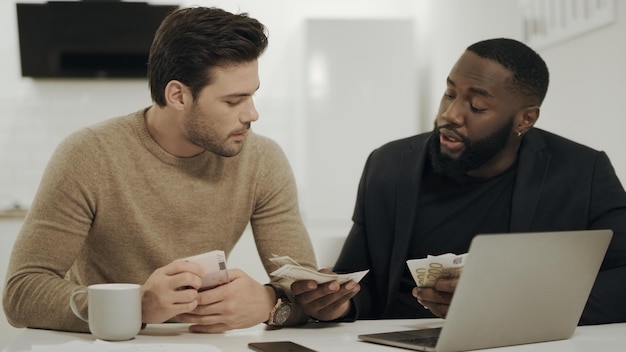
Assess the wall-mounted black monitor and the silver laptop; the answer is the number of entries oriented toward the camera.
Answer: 1

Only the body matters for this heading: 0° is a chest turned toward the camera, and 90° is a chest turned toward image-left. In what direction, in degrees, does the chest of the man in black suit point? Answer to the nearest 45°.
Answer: approximately 45°

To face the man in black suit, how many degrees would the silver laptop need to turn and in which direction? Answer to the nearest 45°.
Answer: approximately 45° to its right

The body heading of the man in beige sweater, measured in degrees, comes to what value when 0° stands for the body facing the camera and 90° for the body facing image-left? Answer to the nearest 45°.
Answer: approximately 315°

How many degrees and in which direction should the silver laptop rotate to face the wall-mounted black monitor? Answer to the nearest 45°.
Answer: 0° — it already faces it

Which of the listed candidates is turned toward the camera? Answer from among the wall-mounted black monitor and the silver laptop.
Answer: the wall-mounted black monitor

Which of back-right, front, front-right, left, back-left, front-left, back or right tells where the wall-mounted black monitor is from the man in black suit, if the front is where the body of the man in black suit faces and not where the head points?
right

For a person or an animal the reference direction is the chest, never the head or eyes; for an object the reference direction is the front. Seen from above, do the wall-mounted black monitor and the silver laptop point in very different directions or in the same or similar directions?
very different directions

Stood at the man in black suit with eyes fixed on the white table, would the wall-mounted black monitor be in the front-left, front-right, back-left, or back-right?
back-right

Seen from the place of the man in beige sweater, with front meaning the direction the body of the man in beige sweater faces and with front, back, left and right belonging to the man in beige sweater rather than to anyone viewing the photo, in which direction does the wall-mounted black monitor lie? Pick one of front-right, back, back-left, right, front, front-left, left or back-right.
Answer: back-left

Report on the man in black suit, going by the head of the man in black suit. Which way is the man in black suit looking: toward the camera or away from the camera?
toward the camera

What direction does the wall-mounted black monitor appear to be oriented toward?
toward the camera

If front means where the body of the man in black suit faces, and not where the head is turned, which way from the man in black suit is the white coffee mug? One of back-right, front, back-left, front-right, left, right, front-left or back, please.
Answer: front

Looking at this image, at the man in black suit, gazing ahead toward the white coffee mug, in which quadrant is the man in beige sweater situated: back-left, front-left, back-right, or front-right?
front-right

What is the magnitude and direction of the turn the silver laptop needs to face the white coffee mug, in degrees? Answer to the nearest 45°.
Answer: approximately 45° to its left

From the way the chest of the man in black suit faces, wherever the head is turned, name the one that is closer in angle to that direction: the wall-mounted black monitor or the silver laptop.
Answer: the silver laptop

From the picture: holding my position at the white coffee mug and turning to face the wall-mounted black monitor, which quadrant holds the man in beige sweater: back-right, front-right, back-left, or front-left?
front-right

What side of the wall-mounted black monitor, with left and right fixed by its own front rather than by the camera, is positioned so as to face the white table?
front

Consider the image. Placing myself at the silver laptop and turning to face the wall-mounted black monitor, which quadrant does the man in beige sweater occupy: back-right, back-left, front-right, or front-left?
front-left
